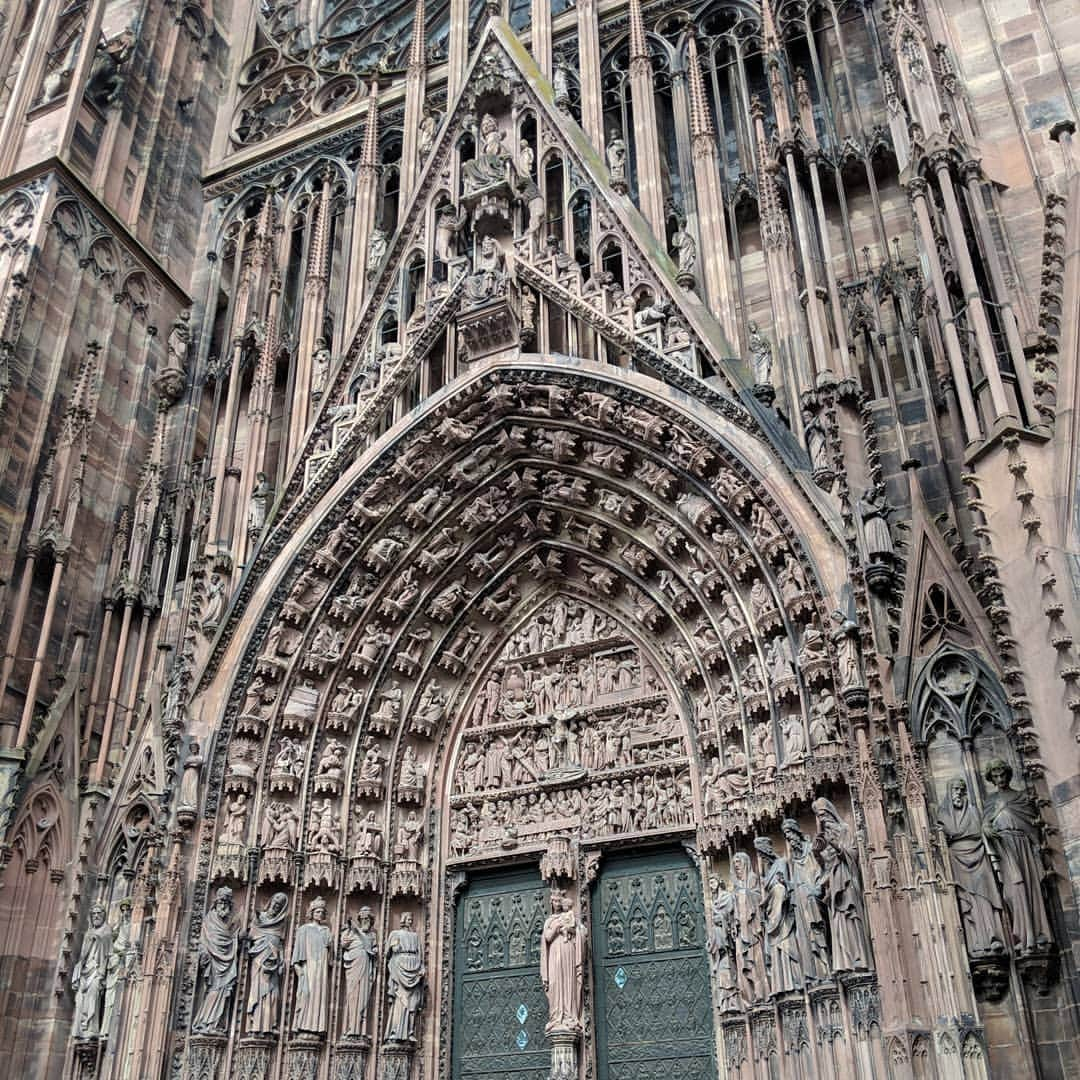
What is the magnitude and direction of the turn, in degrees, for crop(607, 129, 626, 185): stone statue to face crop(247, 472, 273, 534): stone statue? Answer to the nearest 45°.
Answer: approximately 90° to its right

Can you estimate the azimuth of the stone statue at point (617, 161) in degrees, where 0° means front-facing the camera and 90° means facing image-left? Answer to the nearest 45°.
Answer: approximately 0°

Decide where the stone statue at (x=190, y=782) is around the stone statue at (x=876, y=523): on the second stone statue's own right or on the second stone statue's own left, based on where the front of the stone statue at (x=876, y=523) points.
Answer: on the second stone statue's own right

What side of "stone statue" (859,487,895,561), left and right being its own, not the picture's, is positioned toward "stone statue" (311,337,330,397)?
right

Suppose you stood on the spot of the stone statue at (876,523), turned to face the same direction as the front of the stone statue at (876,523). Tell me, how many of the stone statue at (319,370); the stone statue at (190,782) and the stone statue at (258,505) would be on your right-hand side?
3

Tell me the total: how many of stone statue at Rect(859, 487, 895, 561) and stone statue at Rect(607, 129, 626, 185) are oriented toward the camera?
2
